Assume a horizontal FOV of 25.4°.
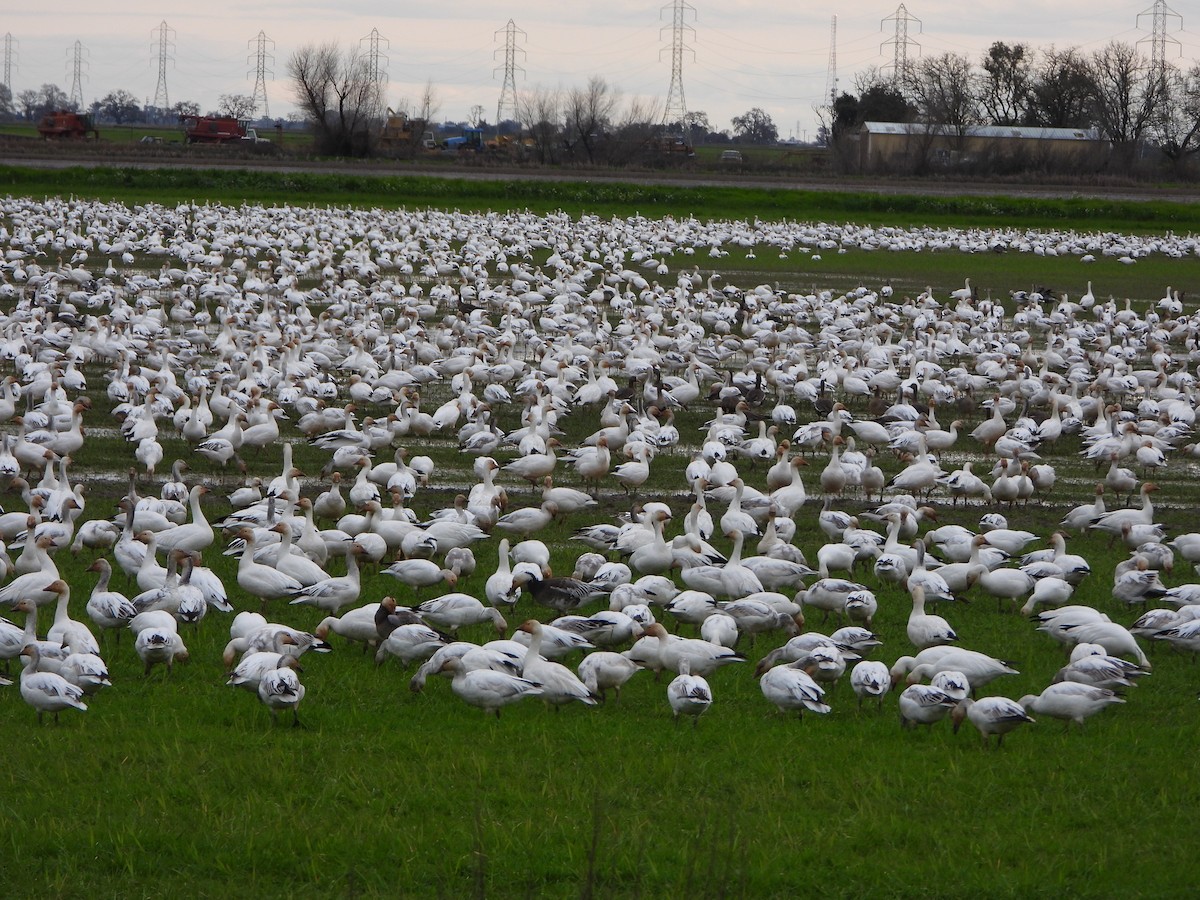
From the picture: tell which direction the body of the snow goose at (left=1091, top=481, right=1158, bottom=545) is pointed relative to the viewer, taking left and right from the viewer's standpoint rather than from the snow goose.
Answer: facing to the right of the viewer

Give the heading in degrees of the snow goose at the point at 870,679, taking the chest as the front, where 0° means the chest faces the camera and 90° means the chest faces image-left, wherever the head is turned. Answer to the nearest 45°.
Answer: approximately 180°

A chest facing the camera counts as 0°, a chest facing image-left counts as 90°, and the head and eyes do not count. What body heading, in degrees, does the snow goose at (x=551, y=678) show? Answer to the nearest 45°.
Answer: approximately 90°

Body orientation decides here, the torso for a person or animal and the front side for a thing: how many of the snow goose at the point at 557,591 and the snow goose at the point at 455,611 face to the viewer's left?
1

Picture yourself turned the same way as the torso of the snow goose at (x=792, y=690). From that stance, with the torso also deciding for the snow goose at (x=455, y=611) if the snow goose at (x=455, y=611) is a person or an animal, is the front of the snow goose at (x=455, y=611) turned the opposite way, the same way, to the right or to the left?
the opposite way

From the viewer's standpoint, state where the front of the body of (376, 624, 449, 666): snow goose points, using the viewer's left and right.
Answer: facing to the left of the viewer

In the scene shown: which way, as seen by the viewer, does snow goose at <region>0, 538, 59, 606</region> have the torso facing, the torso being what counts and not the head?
to the viewer's right

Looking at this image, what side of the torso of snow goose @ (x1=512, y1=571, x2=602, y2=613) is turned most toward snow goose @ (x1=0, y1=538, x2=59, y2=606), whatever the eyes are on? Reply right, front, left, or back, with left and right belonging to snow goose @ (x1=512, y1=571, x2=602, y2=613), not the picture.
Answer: front

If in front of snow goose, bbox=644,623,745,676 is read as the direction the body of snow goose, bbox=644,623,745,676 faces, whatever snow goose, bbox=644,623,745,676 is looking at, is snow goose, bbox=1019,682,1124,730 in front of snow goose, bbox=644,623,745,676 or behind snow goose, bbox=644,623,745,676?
behind
